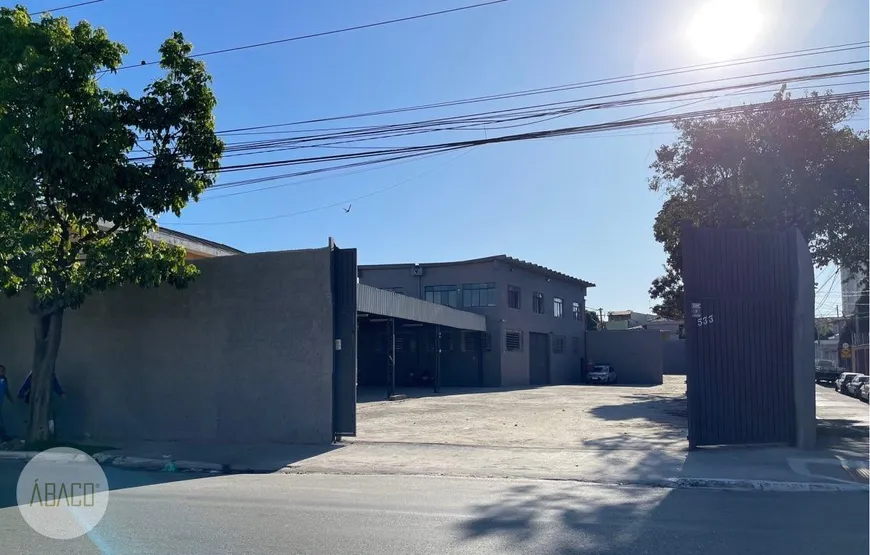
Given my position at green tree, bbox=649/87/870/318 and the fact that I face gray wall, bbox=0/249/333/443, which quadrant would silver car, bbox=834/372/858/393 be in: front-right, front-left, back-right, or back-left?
back-right

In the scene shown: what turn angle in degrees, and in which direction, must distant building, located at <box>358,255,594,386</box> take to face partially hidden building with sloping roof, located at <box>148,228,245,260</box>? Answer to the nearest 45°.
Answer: approximately 90° to its right

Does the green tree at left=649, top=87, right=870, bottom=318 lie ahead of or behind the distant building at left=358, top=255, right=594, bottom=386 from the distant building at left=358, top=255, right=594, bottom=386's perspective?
ahead

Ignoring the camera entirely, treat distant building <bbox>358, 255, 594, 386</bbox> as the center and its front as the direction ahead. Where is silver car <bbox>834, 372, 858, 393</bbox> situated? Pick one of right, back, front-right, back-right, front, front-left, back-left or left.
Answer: front-left

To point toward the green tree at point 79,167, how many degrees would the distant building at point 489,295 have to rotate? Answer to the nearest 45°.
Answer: approximately 45° to its right

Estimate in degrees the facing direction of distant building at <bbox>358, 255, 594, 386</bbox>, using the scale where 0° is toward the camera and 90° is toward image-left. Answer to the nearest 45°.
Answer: approximately 315°

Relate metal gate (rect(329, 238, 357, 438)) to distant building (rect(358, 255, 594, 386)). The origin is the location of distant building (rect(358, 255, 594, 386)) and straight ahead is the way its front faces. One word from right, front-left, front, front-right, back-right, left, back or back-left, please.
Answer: front-right

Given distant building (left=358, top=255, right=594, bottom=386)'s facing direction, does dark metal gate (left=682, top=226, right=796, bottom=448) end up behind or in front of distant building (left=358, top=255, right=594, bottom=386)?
in front

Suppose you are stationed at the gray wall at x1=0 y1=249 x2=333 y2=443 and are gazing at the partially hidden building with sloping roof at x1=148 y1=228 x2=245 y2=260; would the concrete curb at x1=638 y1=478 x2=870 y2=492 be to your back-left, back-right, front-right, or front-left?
back-right
